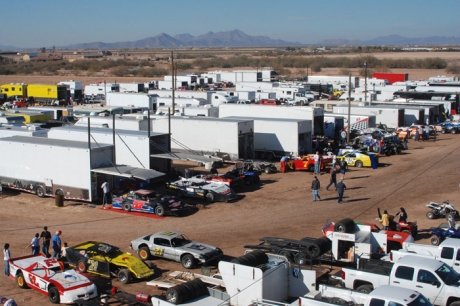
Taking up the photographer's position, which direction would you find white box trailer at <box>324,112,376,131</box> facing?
facing away from the viewer and to the left of the viewer

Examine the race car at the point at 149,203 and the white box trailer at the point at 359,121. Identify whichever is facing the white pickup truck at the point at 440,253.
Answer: the race car

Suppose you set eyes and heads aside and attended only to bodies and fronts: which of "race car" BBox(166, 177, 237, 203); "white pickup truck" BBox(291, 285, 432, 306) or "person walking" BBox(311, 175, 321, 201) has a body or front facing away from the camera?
the person walking

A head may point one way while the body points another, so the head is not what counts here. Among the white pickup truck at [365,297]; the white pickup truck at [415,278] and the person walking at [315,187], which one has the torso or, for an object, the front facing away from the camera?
the person walking

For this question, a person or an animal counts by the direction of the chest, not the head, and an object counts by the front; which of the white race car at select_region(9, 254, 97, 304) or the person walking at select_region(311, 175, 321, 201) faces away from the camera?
the person walking

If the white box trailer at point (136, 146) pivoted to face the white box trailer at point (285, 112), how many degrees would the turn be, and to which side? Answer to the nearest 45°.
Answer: approximately 90° to its right

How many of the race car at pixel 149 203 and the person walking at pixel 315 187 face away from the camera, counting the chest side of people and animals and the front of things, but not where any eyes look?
1

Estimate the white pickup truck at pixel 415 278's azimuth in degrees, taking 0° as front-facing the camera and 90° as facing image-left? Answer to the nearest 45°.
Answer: approximately 315°

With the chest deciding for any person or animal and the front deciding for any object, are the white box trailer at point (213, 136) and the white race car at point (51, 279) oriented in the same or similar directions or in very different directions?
very different directions

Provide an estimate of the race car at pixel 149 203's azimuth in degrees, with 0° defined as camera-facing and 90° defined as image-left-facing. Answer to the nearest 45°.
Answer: approximately 315°

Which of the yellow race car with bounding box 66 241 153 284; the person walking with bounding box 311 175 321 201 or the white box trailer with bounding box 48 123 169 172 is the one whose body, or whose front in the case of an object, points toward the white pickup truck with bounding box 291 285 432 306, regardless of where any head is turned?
the yellow race car

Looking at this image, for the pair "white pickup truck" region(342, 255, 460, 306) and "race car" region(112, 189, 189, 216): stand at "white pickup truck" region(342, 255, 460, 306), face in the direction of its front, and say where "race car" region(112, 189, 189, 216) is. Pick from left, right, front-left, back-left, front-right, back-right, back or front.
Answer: back

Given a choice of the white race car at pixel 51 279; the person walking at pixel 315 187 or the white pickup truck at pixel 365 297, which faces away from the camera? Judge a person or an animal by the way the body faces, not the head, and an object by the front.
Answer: the person walking

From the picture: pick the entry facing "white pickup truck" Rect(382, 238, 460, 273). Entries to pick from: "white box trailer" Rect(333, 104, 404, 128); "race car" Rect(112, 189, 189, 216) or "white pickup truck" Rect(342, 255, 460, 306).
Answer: the race car

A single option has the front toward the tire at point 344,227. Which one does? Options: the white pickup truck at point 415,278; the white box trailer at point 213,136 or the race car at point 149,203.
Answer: the race car

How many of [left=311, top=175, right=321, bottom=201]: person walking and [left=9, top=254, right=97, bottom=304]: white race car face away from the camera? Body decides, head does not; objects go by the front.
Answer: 1

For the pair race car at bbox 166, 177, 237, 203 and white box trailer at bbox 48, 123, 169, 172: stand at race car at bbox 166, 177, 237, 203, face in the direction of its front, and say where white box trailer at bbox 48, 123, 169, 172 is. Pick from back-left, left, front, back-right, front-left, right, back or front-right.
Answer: back

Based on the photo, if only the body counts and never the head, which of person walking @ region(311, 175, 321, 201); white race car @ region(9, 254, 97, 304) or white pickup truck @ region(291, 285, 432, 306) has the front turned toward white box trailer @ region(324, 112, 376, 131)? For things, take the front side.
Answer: the person walking
